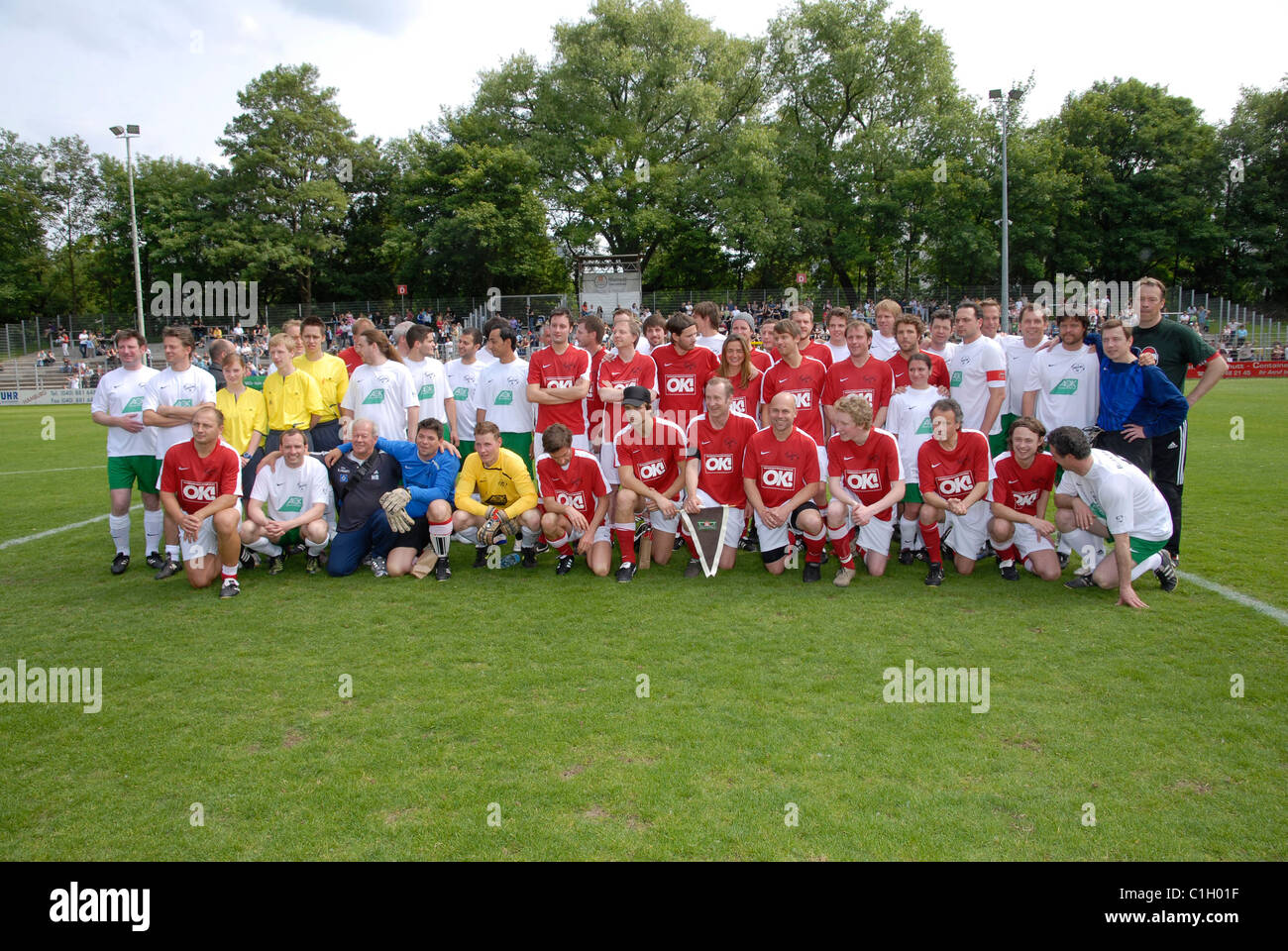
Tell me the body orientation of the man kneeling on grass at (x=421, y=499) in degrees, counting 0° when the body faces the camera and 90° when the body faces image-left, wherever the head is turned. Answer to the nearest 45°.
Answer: approximately 0°

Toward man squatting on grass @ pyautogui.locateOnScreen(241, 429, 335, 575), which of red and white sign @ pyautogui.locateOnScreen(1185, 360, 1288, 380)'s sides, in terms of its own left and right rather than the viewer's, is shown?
front

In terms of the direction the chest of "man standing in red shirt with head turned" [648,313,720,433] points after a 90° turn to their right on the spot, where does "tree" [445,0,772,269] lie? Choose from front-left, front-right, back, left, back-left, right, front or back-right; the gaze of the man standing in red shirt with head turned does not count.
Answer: right

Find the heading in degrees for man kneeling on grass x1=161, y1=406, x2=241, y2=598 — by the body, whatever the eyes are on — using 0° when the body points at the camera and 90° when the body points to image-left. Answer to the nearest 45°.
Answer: approximately 0°

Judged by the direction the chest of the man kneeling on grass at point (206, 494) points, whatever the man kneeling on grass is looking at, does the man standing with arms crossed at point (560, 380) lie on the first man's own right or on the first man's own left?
on the first man's own left

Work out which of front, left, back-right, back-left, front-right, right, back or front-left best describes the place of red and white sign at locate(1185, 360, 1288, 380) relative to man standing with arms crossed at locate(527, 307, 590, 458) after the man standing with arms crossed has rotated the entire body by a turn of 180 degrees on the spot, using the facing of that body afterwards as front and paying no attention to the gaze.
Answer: front-right

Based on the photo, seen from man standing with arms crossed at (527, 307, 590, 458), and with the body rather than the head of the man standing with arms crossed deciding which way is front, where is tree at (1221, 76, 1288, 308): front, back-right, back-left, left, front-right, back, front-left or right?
back-left

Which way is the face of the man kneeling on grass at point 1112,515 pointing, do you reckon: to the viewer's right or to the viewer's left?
to the viewer's left

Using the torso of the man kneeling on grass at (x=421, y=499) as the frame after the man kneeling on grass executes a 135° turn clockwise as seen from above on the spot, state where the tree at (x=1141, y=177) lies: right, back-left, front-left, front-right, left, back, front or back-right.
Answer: right

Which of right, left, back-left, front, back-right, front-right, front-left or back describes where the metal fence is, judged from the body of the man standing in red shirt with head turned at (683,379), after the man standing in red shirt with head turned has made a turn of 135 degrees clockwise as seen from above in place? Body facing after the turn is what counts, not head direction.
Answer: front-right
